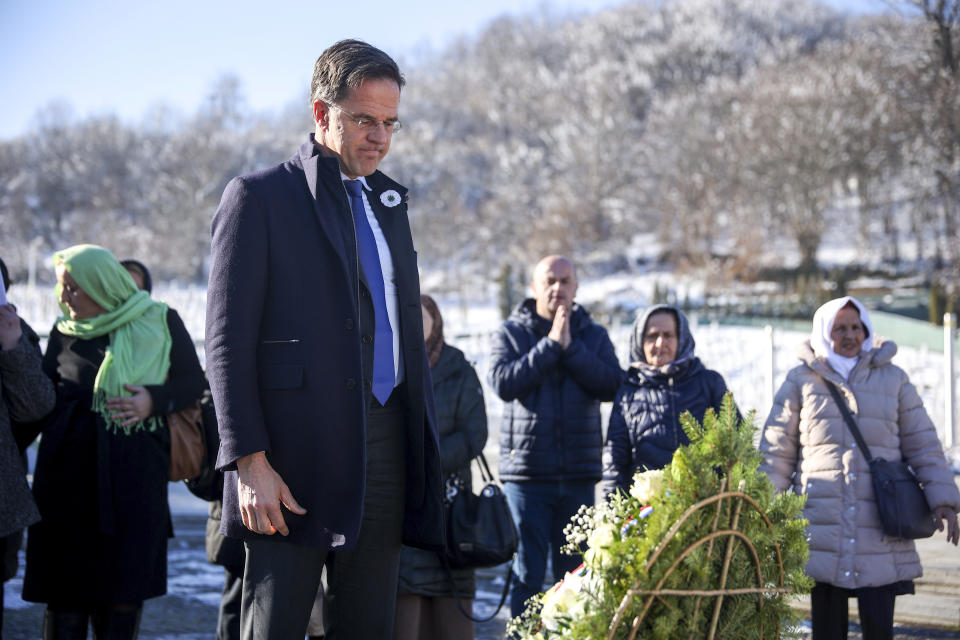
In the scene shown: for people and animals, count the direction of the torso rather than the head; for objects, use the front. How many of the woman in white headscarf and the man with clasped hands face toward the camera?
2

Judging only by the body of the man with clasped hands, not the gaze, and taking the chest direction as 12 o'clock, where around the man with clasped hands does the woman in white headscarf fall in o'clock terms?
The woman in white headscarf is roughly at 10 o'clock from the man with clasped hands.

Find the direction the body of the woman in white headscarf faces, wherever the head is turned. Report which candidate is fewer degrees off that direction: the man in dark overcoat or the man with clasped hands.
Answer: the man in dark overcoat

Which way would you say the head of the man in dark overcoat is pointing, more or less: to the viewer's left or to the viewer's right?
to the viewer's right

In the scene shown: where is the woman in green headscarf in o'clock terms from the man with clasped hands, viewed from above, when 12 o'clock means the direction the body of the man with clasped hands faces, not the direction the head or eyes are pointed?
The woman in green headscarf is roughly at 2 o'clock from the man with clasped hands.

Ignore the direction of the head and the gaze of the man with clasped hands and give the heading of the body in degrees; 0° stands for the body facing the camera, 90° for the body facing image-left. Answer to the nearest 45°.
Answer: approximately 0°

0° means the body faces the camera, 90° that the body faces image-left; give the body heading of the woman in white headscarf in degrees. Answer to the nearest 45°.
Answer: approximately 0°
